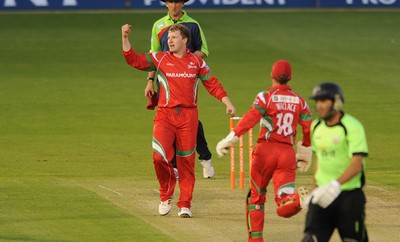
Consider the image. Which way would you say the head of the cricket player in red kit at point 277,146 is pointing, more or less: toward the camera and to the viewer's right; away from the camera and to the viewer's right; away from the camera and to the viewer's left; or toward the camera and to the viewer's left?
away from the camera and to the viewer's left

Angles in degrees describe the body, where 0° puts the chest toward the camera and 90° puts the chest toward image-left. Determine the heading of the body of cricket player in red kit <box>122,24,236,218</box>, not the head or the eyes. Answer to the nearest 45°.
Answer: approximately 0°

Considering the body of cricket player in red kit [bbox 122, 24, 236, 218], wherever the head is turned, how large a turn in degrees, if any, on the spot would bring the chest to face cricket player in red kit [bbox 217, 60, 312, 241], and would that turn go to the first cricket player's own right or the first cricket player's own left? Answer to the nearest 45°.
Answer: approximately 45° to the first cricket player's own left
